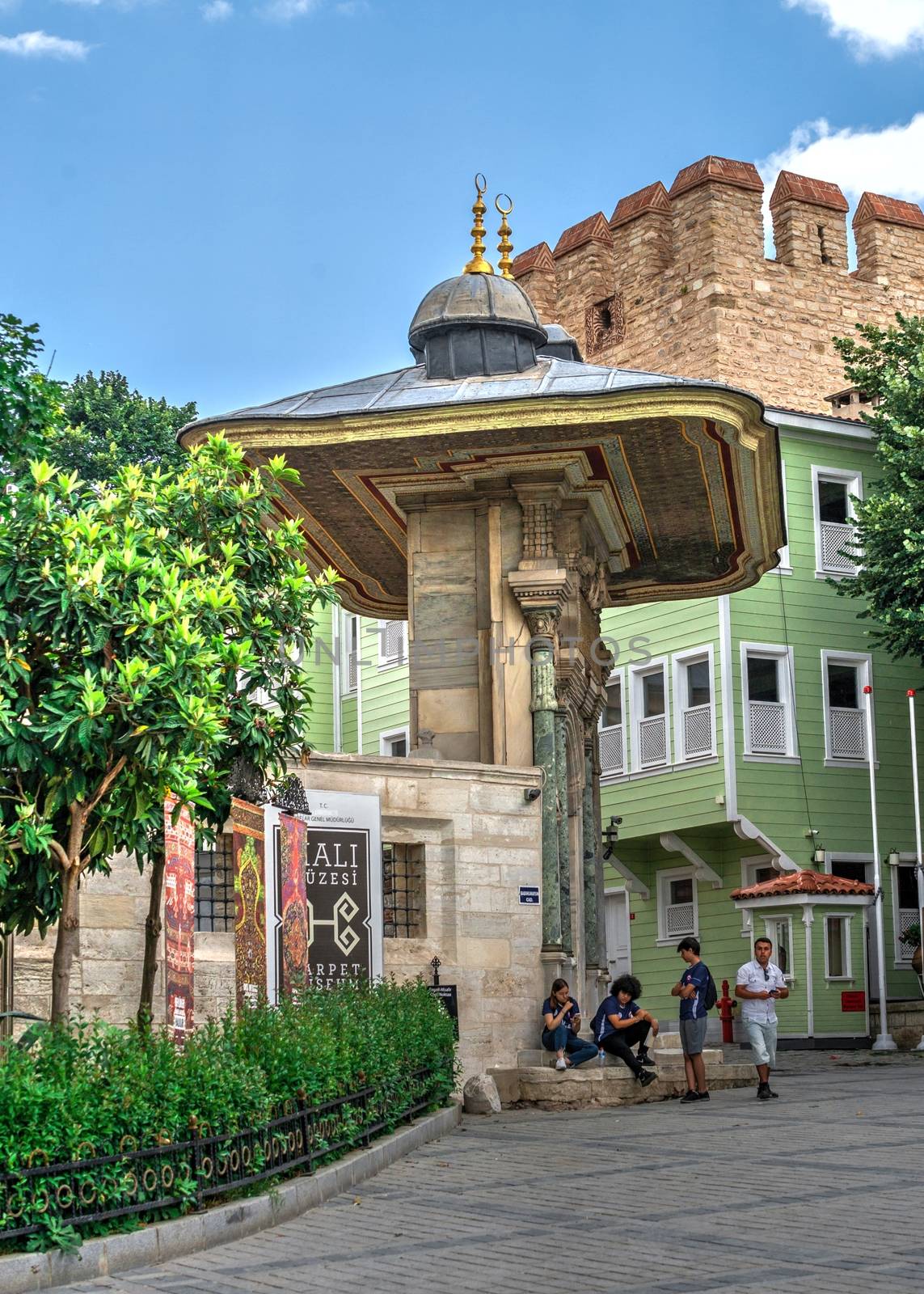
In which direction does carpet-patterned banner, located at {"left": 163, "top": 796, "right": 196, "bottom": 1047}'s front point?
toward the camera

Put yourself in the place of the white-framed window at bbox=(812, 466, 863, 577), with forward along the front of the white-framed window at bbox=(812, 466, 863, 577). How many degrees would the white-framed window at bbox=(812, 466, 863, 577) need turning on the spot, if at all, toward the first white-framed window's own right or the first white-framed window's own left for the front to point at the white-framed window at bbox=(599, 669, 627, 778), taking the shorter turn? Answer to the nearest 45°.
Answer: approximately 135° to the first white-framed window's own right

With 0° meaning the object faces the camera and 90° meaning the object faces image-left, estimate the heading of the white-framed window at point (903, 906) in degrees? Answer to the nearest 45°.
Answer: approximately 0°

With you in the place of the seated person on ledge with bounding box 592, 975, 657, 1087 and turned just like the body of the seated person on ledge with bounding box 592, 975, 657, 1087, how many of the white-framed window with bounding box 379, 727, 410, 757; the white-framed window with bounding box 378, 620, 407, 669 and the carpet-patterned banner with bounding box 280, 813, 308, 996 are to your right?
1

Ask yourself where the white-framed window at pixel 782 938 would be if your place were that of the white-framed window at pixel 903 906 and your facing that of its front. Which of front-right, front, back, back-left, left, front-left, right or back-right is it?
front-right

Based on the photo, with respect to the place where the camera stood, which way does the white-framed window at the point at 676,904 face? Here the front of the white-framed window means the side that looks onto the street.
facing the viewer and to the left of the viewer

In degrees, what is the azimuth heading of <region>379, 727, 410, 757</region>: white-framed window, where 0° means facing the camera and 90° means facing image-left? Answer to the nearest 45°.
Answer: approximately 45°

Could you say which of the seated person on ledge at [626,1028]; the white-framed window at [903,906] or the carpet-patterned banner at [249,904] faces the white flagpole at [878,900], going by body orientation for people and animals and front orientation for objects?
the white-framed window

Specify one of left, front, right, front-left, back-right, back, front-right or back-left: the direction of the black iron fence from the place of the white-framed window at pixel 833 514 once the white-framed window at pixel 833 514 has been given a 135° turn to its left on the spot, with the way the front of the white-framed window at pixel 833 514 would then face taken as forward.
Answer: back

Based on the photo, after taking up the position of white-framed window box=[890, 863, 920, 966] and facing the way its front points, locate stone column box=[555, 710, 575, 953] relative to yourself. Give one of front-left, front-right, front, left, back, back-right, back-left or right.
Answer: front

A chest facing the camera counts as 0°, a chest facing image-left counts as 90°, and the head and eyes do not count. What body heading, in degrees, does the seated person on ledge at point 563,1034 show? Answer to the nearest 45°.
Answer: approximately 315°

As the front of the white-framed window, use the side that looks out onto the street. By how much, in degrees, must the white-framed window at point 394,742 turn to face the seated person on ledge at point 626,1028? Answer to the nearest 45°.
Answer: approximately 45° to its left

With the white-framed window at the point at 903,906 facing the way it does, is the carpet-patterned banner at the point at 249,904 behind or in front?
in front

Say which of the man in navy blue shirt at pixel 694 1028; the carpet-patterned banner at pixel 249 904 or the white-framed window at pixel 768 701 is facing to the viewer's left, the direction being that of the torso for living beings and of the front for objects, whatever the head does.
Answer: the man in navy blue shirt
